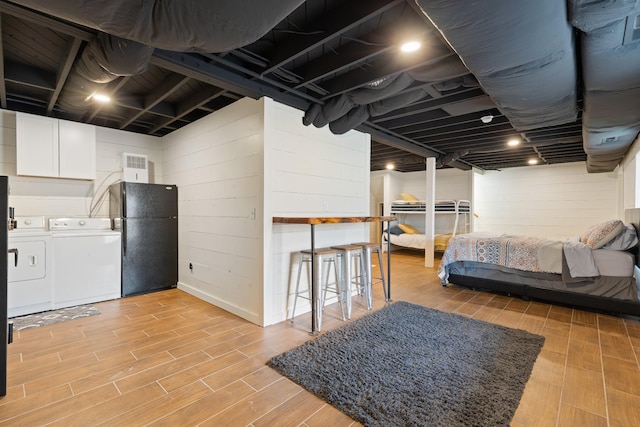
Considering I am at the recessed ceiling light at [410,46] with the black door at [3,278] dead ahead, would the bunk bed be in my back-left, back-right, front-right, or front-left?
back-right

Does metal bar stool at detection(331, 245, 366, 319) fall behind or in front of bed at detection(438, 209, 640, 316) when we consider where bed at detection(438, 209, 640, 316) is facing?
in front

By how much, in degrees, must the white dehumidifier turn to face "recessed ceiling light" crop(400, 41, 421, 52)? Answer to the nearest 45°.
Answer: approximately 45° to its left

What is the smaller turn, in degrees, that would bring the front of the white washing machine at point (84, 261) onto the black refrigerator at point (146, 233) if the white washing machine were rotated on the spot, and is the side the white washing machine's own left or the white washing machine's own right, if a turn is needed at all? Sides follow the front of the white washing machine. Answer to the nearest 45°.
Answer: approximately 90° to the white washing machine's own left

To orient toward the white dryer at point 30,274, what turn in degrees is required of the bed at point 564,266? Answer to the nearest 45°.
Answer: approximately 45° to its left

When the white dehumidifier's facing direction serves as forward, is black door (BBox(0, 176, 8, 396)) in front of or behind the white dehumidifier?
in front

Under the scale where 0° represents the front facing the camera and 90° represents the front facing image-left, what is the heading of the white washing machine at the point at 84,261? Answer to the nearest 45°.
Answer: approximately 0°

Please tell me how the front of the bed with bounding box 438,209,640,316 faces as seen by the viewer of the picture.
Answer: facing to the left of the viewer
